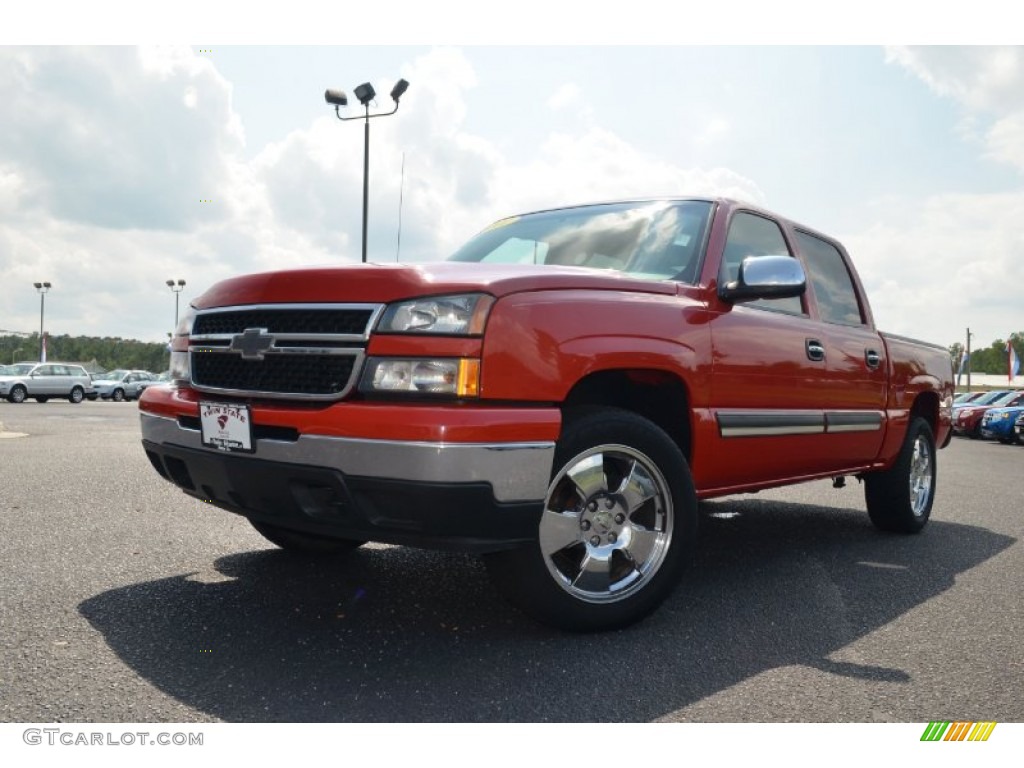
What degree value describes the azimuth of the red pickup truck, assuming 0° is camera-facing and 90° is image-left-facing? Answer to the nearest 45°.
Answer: approximately 45°

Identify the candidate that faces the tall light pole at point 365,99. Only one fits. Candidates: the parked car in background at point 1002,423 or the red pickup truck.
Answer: the parked car in background

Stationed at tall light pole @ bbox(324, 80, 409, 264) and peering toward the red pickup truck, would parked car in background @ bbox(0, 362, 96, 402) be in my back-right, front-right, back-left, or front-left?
back-right

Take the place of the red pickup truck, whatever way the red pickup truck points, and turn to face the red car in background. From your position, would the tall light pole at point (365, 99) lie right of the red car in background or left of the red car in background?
left

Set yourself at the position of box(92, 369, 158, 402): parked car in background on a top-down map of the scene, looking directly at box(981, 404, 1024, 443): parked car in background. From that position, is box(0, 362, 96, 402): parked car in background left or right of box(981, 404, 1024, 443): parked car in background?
right

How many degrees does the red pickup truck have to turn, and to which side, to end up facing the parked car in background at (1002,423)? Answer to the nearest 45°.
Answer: approximately 180°

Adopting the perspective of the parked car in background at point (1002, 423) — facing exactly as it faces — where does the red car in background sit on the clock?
The red car in background is roughly at 4 o'clock from the parked car in background.

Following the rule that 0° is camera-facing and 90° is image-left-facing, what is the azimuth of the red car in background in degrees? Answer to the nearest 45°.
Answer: approximately 45°

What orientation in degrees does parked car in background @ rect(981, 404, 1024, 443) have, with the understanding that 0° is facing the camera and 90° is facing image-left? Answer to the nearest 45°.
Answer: approximately 45°
